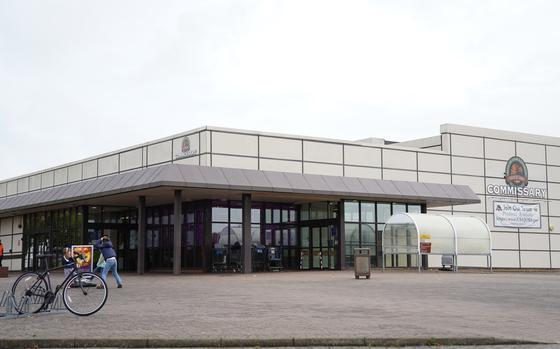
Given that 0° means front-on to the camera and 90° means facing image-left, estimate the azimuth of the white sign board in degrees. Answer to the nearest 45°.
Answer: approximately 0°

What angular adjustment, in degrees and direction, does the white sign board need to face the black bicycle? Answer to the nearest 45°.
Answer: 0° — it already faces it
